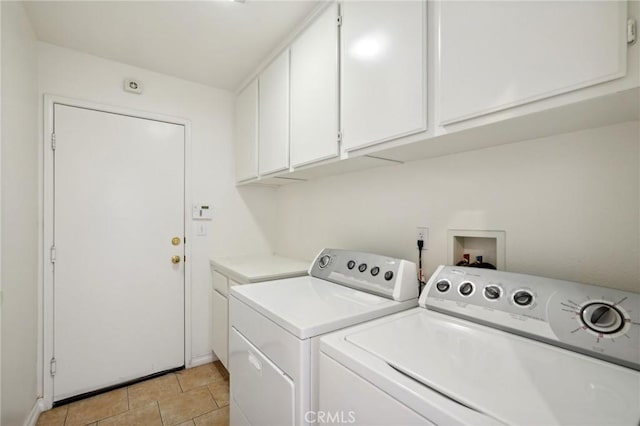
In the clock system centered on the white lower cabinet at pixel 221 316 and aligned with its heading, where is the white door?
The white door is roughly at 2 o'clock from the white lower cabinet.

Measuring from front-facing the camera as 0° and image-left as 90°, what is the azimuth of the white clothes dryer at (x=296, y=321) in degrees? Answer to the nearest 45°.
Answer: approximately 45°

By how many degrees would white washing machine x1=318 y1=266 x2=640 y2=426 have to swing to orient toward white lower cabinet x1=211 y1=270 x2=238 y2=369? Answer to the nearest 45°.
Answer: approximately 45° to its right

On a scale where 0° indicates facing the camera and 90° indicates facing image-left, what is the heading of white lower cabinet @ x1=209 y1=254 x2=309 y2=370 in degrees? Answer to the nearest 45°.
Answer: approximately 45°

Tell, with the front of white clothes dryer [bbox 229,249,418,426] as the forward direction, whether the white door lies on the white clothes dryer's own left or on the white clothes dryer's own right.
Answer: on the white clothes dryer's own right

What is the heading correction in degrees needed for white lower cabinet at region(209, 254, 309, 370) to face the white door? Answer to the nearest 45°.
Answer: approximately 45° to its right

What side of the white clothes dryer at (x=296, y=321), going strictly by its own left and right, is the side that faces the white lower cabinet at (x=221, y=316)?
right

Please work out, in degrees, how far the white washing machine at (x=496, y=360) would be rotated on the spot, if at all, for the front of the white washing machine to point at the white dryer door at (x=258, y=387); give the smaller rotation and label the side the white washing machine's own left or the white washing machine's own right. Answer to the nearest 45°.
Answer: approximately 45° to the white washing machine's own right

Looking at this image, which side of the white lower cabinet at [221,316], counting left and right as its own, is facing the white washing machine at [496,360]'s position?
left

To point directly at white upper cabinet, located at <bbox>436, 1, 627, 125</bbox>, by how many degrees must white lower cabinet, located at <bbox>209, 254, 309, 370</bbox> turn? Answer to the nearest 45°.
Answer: approximately 90° to its left
